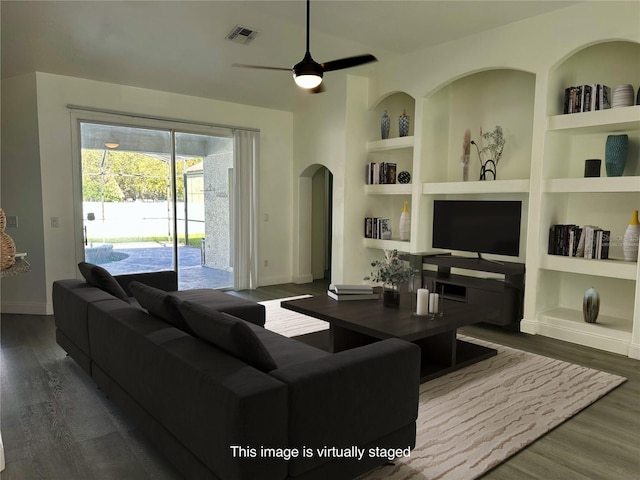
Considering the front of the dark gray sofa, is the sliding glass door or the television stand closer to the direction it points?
the television stand

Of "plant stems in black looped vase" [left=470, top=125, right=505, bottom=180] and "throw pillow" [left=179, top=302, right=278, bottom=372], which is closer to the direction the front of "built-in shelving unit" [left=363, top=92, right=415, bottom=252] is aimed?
the throw pillow

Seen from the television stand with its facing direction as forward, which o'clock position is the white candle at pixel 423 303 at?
The white candle is roughly at 11 o'clock from the television stand.

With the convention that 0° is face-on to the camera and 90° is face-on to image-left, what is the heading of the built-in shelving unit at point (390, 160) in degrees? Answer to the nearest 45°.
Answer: approximately 45°

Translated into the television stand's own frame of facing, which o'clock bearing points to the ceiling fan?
The ceiling fan is roughly at 12 o'clock from the television stand.

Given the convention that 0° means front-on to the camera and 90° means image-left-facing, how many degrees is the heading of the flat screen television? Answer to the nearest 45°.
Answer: approximately 45°

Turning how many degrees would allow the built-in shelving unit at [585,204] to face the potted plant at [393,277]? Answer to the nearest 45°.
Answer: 0° — it already faces it

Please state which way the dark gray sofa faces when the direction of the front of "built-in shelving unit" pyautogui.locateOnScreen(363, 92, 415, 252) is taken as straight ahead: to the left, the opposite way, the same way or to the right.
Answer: the opposite way

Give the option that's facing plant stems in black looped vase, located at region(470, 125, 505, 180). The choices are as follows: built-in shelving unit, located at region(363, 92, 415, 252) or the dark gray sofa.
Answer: the dark gray sofa

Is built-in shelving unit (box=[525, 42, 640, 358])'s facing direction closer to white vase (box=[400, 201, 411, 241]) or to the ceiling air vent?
the ceiling air vent

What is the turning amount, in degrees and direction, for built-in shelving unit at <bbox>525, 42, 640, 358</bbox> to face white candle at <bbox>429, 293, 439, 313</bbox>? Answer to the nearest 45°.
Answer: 0° — it already faces it
